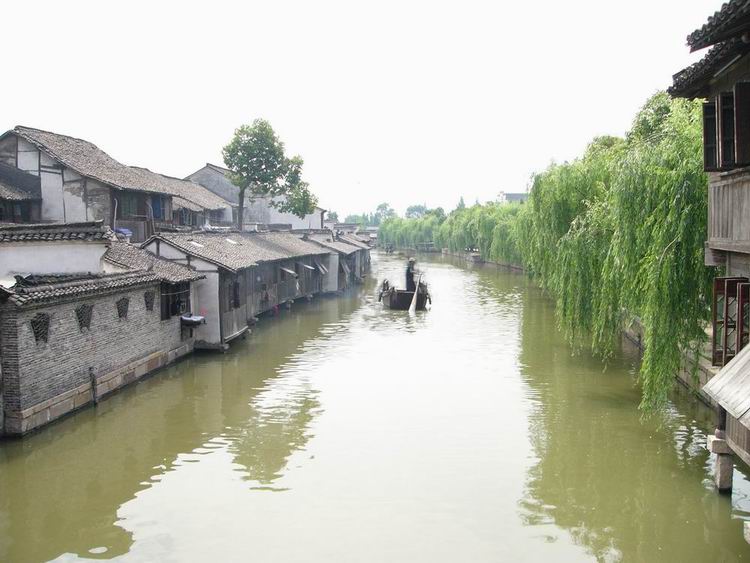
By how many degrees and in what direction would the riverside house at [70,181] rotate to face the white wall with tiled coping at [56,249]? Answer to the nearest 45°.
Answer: approximately 45° to its right

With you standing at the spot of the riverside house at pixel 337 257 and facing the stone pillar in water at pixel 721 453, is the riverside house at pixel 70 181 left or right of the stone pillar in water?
right

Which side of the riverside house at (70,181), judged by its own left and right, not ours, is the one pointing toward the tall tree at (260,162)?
left

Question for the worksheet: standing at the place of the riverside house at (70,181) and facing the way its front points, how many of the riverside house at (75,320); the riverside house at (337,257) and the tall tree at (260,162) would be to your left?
2

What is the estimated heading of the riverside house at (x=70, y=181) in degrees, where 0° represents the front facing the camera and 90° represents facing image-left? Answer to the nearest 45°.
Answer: approximately 315°

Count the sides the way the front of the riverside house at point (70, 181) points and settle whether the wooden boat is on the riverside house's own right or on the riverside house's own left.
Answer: on the riverside house's own left

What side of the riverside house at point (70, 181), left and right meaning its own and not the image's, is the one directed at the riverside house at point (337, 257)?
left

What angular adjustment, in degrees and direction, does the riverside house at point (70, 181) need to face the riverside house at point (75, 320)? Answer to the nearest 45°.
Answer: approximately 45° to its right
